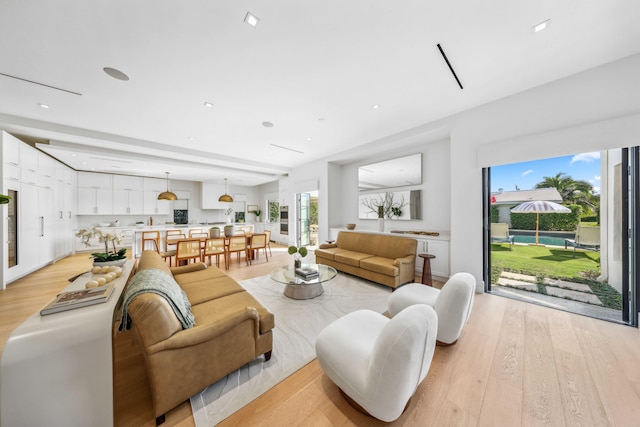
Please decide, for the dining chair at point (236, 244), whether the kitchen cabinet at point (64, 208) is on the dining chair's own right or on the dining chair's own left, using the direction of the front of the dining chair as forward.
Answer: on the dining chair's own left

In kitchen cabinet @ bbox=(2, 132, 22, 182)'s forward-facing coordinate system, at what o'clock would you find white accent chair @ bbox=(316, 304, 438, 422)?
The white accent chair is roughly at 1 o'clock from the kitchen cabinet.

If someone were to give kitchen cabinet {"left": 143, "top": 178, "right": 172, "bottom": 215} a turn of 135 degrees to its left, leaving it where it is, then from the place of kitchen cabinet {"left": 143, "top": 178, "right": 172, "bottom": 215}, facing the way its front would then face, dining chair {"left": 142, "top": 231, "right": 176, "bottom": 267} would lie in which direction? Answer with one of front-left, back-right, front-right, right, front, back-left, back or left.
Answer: back-right

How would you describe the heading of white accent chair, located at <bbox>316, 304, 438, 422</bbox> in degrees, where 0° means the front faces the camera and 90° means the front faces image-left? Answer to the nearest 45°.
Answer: approximately 135°

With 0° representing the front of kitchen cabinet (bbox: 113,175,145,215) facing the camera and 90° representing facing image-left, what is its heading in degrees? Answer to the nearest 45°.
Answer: approximately 0°

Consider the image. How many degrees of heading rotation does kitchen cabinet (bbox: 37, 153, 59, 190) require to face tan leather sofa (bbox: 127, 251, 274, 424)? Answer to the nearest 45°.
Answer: approximately 45° to its right

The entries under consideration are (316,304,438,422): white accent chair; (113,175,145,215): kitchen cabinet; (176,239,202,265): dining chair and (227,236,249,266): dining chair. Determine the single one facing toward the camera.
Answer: the kitchen cabinet

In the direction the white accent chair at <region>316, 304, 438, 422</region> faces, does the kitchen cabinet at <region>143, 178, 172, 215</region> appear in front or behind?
in front

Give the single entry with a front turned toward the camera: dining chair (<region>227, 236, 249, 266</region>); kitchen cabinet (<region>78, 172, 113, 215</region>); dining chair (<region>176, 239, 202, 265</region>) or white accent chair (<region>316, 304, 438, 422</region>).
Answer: the kitchen cabinet

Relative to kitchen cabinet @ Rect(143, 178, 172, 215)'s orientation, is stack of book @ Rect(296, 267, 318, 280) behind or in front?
in front

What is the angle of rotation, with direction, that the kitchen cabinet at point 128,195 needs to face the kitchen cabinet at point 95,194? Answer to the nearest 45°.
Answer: approximately 90° to its right

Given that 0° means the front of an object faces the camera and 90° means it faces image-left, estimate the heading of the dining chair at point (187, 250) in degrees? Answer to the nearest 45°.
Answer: approximately 180°

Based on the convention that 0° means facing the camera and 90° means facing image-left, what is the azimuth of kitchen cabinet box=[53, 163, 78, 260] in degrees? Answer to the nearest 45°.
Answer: approximately 315°
